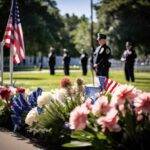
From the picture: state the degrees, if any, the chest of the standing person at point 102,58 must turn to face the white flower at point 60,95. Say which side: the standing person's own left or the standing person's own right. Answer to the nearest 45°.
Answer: approximately 45° to the standing person's own left

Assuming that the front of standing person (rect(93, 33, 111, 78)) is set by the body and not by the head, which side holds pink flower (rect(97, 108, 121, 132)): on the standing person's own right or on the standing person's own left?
on the standing person's own left

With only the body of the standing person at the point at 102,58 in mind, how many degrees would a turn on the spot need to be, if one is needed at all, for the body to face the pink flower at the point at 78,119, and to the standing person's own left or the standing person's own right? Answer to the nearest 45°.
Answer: approximately 45° to the standing person's own left

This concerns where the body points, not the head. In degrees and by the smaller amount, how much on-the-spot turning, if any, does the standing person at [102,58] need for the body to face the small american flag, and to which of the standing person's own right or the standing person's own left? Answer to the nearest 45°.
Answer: approximately 45° to the standing person's own left

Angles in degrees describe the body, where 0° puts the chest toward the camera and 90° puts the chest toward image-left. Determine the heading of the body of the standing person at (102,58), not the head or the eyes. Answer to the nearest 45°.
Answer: approximately 45°

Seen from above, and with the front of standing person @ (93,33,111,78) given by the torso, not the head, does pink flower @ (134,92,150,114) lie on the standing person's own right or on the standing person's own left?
on the standing person's own left

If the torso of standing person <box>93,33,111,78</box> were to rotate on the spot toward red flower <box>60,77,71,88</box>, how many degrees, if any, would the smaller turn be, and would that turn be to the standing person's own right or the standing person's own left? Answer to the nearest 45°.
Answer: approximately 45° to the standing person's own left
